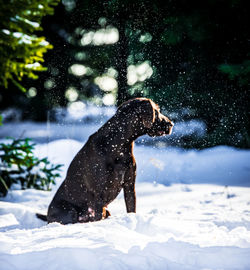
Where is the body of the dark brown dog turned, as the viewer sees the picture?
to the viewer's right
